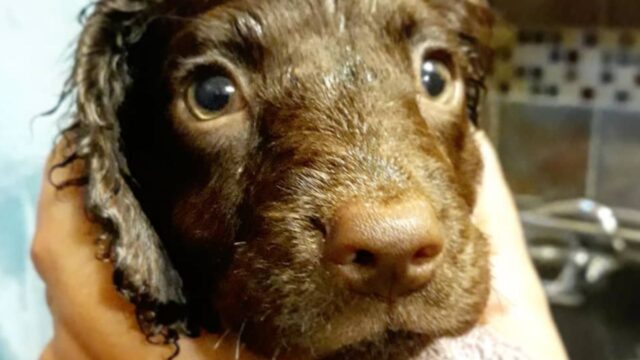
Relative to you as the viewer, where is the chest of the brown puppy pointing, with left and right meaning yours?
facing the viewer and to the right of the viewer
